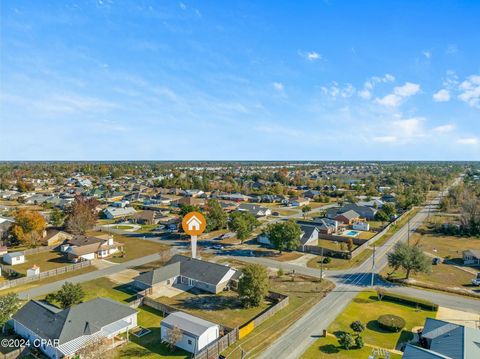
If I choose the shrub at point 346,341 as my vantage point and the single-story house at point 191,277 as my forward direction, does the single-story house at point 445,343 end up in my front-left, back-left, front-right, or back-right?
back-right

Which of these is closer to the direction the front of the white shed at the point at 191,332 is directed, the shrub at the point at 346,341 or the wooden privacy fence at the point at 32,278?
the shrub

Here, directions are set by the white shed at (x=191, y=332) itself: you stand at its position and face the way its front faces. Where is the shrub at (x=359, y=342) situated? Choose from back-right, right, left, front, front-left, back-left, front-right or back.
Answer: front-left

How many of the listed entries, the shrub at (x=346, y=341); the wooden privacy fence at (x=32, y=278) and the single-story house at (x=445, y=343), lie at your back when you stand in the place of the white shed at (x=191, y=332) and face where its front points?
1

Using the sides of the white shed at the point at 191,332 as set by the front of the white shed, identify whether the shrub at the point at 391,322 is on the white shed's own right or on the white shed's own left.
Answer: on the white shed's own left

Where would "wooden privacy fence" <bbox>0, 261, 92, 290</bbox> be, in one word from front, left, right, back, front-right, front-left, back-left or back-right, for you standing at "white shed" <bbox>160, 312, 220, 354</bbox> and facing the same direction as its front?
back

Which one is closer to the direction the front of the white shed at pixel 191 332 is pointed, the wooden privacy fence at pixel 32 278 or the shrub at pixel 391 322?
the shrub

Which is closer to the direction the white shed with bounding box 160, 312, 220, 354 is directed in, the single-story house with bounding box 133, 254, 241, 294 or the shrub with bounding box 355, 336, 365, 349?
the shrub

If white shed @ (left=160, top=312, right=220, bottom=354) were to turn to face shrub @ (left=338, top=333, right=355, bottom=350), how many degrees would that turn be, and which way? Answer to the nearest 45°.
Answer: approximately 45° to its left

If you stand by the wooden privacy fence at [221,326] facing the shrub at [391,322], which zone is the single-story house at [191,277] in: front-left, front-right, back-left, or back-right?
back-left

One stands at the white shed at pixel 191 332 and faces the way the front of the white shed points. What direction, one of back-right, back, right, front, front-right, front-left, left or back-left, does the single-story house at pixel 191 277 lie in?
back-left

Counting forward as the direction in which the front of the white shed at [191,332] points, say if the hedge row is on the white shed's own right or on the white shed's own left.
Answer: on the white shed's own left
